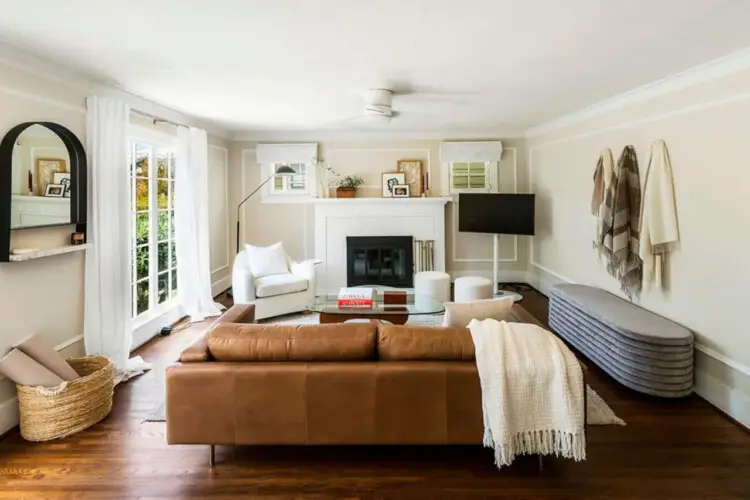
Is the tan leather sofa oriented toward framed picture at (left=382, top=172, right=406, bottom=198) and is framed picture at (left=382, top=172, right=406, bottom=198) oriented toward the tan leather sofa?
yes

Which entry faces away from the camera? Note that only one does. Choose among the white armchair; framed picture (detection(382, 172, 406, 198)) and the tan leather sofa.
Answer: the tan leather sofa

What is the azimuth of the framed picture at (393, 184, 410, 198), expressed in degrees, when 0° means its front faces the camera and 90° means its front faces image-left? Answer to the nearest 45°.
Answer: approximately 0°

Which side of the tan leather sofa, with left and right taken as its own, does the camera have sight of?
back

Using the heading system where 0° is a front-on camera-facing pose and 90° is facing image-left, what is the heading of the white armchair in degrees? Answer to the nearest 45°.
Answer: approximately 315°

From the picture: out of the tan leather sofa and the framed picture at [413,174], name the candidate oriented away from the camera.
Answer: the tan leather sofa

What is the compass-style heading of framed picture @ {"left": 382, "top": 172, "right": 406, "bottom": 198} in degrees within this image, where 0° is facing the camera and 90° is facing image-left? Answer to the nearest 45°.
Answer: approximately 0°
